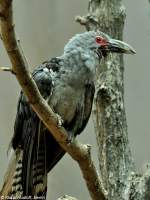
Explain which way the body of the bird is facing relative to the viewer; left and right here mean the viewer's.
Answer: facing the viewer and to the right of the viewer
